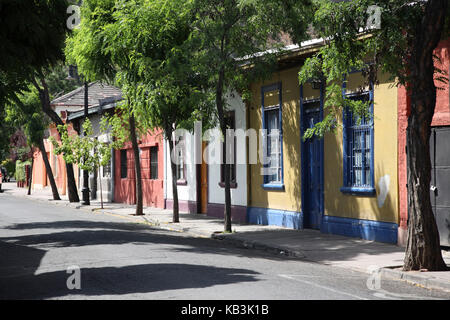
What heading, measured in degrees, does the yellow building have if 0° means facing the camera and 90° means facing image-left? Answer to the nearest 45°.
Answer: approximately 45°

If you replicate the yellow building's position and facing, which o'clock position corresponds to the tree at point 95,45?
The tree is roughly at 2 o'clock from the yellow building.

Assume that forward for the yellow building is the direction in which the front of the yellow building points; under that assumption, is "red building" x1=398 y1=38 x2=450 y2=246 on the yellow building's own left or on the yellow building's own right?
on the yellow building's own left

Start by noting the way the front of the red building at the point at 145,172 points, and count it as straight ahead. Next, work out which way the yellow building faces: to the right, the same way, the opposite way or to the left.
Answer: the same way

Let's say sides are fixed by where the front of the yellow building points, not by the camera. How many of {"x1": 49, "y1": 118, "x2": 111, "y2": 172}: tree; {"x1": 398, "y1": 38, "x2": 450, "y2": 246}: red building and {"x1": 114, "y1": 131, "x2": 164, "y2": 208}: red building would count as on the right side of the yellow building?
2

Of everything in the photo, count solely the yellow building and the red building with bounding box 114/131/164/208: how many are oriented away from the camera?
0

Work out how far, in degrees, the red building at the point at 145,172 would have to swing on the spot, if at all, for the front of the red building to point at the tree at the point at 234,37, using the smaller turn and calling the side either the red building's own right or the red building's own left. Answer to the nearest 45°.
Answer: approximately 45° to the red building's own left

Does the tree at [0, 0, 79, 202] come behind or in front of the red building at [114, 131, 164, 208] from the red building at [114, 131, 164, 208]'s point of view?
in front

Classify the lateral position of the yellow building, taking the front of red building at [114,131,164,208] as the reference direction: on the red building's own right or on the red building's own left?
on the red building's own left

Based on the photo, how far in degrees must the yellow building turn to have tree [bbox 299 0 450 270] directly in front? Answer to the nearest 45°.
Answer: approximately 45° to its left

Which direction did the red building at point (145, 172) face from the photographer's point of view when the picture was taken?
facing the viewer and to the left of the viewer

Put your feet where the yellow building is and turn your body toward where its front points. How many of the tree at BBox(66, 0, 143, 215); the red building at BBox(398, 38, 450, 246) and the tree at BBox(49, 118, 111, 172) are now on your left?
1

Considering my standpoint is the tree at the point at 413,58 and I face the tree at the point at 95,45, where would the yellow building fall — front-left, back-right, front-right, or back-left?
front-right

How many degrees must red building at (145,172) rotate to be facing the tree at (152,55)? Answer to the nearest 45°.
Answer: approximately 45° to its left
